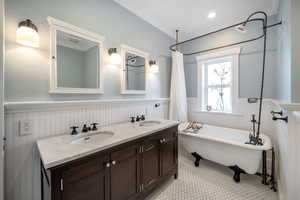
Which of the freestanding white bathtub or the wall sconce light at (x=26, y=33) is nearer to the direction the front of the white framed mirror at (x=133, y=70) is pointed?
the freestanding white bathtub

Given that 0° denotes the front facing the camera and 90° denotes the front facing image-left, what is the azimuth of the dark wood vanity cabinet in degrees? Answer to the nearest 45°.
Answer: approximately 315°

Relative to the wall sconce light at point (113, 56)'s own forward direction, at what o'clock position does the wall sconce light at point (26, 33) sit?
the wall sconce light at point (26, 33) is roughly at 3 o'clock from the wall sconce light at point (113, 56).

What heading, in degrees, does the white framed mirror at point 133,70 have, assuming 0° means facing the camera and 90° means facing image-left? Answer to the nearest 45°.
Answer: approximately 315°

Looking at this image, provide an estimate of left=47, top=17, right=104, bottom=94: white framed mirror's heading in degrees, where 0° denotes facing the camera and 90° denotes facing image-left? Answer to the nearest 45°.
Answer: approximately 315°

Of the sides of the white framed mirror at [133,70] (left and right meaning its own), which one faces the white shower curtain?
left

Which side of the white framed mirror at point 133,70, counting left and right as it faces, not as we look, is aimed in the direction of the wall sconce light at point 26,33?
right

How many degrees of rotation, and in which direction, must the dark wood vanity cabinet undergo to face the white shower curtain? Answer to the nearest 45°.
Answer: approximately 90° to its left

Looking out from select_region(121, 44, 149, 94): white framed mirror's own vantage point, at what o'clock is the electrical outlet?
The electrical outlet is roughly at 3 o'clock from the white framed mirror.
